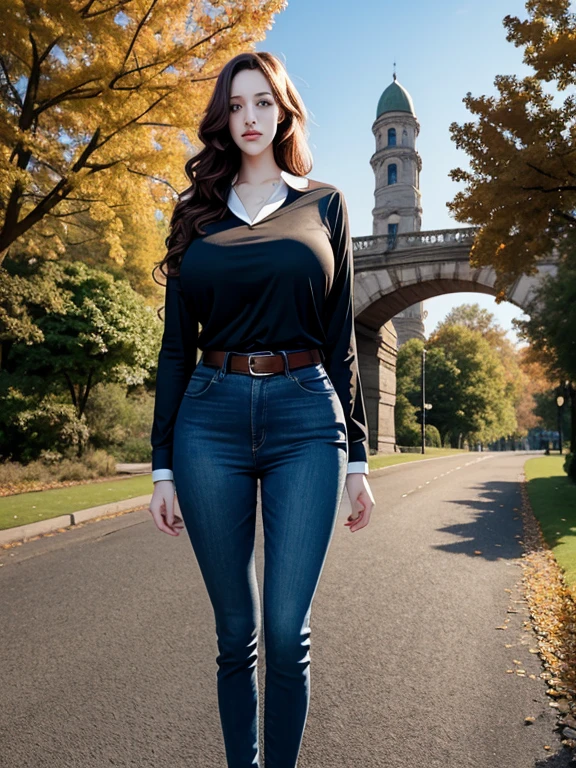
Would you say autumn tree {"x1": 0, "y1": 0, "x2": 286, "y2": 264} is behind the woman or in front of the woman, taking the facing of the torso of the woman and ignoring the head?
behind

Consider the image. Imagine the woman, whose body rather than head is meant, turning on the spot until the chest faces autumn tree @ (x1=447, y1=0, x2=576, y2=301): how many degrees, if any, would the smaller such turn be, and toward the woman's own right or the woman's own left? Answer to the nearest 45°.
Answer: approximately 135° to the woman's own left

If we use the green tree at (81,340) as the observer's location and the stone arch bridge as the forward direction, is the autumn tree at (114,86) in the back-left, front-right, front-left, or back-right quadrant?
back-right

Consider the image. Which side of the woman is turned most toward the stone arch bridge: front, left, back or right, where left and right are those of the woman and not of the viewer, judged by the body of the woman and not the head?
back

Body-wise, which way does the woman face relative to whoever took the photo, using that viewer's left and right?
facing the viewer

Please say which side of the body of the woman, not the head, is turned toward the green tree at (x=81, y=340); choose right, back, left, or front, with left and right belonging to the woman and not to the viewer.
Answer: back
